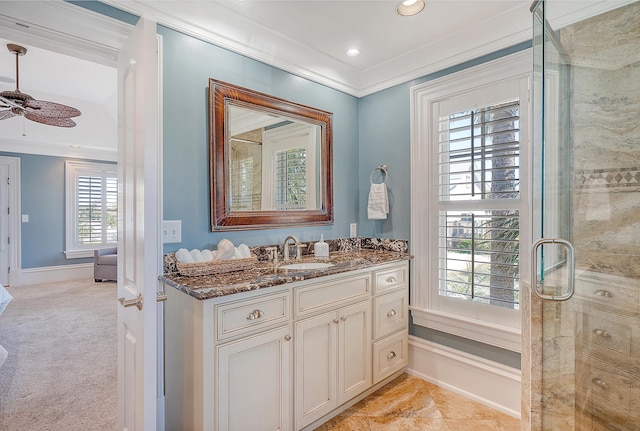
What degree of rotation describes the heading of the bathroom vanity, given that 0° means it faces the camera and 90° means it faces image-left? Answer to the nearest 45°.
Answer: approximately 315°

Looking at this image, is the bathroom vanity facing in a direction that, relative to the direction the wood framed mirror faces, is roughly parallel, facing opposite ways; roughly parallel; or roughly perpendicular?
roughly parallel

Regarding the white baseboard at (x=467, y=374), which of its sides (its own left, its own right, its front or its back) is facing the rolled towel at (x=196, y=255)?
front

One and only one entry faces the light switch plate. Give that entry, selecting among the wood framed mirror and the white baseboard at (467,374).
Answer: the white baseboard

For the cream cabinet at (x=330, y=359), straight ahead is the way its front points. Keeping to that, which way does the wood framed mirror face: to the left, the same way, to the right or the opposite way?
the same way

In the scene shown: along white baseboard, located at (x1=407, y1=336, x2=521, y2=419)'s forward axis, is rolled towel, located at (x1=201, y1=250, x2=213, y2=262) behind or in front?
in front

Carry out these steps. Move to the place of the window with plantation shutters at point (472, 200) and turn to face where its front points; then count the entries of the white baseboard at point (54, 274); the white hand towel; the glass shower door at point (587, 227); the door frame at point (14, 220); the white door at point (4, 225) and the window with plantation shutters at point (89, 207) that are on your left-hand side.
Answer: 1

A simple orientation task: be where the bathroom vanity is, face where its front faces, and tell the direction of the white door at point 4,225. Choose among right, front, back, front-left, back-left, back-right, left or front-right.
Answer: back

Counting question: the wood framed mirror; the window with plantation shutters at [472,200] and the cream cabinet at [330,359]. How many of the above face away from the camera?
0

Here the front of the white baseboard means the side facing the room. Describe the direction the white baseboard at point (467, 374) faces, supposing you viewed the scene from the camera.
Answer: facing the viewer and to the left of the viewer

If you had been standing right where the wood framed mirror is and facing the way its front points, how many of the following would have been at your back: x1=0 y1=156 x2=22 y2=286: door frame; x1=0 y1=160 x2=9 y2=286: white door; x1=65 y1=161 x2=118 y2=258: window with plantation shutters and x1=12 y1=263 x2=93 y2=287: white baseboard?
4

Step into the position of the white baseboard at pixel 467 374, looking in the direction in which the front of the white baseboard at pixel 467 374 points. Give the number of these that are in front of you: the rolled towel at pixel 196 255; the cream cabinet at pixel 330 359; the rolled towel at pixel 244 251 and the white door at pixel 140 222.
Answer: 4

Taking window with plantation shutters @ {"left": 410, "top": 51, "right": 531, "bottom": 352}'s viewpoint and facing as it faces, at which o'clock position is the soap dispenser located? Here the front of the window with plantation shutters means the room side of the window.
The soap dispenser is roughly at 1 o'clock from the window with plantation shutters.

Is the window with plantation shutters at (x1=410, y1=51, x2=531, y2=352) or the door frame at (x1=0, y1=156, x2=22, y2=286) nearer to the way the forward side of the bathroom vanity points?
the window with plantation shutters

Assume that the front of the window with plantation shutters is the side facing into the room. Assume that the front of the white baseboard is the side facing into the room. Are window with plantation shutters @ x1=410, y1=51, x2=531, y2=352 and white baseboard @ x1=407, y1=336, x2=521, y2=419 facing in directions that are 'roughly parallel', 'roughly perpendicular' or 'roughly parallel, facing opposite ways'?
roughly parallel

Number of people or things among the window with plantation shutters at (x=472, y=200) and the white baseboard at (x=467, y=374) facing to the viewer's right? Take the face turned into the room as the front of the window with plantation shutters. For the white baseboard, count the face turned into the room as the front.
0
